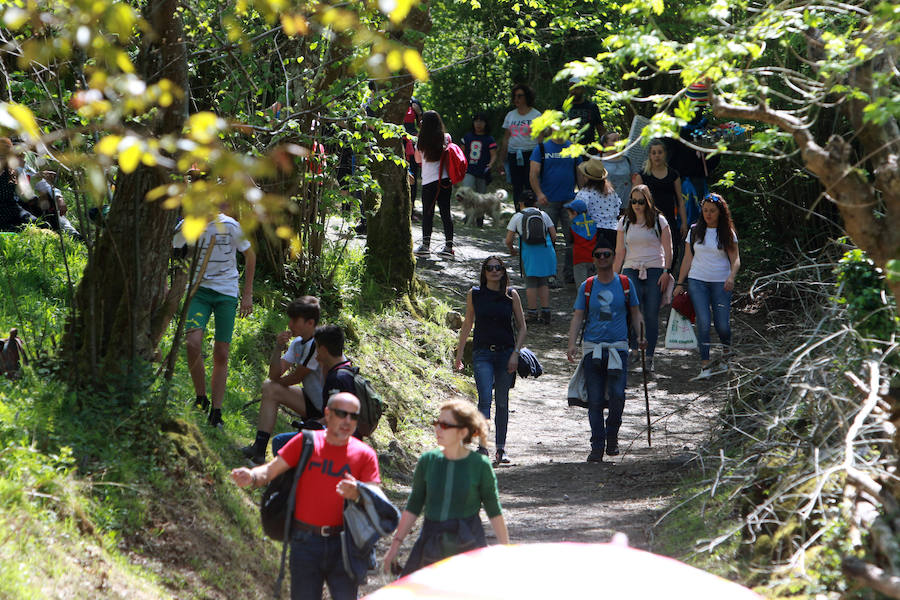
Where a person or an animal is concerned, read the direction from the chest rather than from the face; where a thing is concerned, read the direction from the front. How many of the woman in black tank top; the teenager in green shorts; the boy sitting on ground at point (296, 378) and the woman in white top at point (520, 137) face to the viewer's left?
1

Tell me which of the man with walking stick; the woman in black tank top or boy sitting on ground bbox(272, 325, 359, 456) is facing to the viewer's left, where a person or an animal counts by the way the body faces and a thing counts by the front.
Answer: the boy sitting on ground

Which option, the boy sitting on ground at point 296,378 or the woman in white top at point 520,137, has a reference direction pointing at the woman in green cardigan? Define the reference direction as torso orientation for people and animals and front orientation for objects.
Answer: the woman in white top

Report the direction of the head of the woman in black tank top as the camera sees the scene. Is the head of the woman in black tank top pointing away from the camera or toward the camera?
toward the camera

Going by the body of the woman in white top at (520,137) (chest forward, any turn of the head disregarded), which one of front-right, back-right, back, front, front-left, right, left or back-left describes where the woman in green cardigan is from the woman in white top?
front

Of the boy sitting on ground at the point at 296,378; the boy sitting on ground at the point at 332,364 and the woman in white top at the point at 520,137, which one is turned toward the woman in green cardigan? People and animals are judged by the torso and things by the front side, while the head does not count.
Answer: the woman in white top

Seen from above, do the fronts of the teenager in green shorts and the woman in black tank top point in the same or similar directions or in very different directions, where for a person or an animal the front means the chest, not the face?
same or similar directions

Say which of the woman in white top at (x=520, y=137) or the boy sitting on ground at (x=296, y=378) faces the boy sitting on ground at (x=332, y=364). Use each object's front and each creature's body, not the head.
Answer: the woman in white top

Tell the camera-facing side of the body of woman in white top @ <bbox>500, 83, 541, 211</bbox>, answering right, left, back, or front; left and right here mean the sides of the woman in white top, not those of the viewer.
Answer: front

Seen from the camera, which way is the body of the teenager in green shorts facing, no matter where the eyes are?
toward the camera

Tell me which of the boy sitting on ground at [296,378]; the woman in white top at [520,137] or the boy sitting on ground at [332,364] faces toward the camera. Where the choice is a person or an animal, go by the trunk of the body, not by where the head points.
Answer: the woman in white top

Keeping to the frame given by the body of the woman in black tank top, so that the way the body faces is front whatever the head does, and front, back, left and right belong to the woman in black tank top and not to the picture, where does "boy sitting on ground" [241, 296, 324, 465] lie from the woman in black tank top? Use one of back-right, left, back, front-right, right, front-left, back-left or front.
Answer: front-right

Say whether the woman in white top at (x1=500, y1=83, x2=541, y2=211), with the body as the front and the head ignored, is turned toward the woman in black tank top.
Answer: yes
